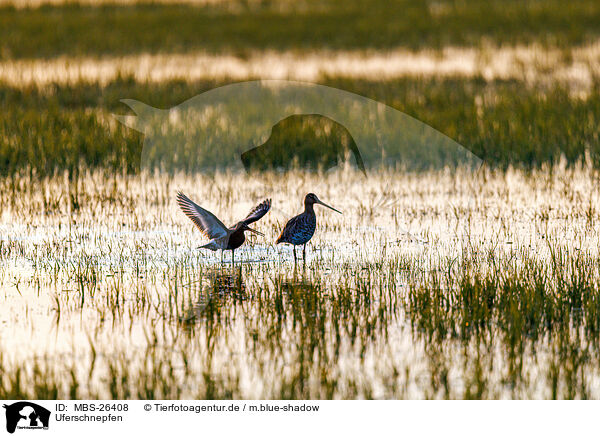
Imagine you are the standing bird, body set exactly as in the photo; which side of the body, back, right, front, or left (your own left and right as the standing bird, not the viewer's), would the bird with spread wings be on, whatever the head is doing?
back

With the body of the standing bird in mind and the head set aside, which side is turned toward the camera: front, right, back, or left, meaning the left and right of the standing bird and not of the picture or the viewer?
right
